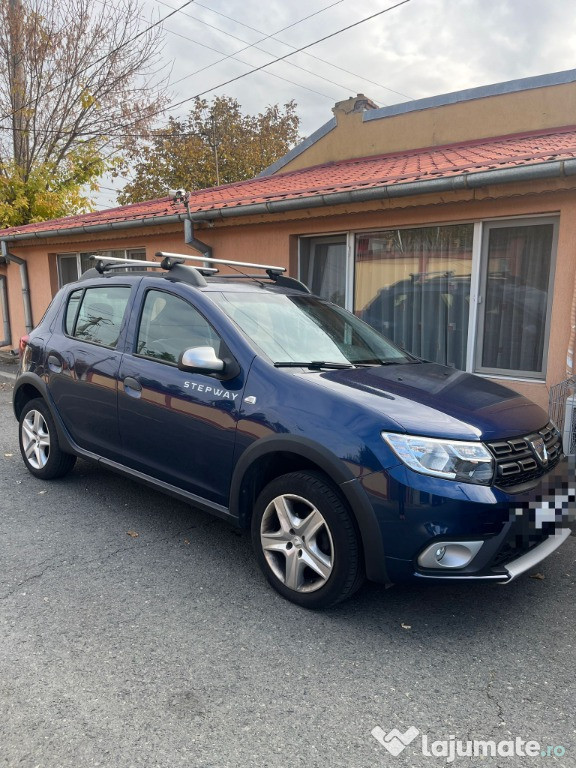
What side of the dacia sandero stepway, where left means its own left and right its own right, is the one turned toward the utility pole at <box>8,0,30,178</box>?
back

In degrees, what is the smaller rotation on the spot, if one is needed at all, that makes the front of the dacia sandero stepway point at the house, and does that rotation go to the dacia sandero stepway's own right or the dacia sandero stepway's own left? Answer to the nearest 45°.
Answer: approximately 90° to the dacia sandero stepway's own left

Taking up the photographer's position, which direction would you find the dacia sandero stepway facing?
facing the viewer and to the right of the viewer

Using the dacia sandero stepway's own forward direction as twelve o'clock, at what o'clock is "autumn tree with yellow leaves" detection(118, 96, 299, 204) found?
The autumn tree with yellow leaves is roughly at 7 o'clock from the dacia sandero stepway.

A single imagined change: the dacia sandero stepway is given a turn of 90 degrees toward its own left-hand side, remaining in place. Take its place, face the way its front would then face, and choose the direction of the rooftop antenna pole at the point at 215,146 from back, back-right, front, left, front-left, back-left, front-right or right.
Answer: front-left
